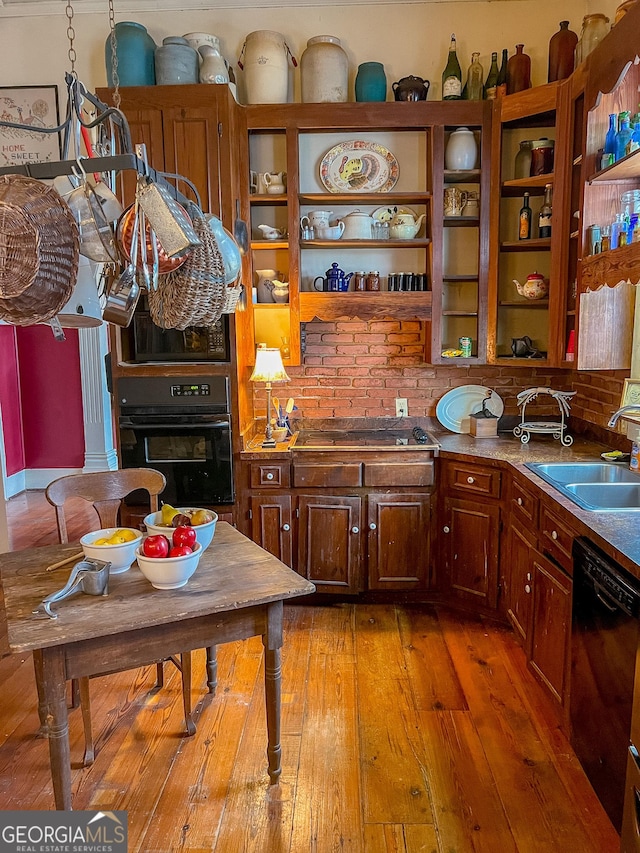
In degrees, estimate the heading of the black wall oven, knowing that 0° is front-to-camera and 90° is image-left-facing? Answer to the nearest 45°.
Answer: approximately 0°

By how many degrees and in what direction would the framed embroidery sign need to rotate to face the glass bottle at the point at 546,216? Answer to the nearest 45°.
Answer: approximately 45° to its left

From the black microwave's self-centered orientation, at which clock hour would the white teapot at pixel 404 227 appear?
The white teapot is roughly at 9 o'clock from the black microwave.

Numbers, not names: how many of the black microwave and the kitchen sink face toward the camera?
1

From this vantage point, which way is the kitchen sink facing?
to the viewer's left

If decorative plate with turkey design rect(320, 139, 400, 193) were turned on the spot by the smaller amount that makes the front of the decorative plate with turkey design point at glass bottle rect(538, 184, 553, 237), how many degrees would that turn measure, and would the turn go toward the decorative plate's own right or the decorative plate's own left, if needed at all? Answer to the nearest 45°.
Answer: approximately 90° to the decorative plate's own left

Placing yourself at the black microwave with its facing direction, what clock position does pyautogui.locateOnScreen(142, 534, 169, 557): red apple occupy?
The red apple is roughly at 12 o'clock from the black microwave.
